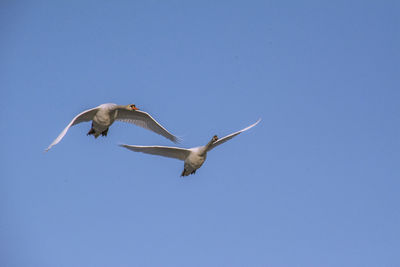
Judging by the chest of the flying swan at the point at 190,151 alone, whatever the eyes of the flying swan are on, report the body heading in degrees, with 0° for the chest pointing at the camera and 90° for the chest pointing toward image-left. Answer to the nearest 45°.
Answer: approximately 315°

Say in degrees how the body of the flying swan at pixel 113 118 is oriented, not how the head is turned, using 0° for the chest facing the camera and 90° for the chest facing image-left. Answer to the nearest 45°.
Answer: approximately 315°

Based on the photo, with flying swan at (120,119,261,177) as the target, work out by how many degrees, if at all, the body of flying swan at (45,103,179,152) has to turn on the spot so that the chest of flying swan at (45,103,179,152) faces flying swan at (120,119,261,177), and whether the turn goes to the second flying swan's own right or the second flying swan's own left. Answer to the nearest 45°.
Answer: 0° — it already faces it

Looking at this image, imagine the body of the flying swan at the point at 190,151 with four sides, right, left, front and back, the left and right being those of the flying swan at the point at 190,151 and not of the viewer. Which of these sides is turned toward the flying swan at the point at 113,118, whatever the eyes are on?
back
